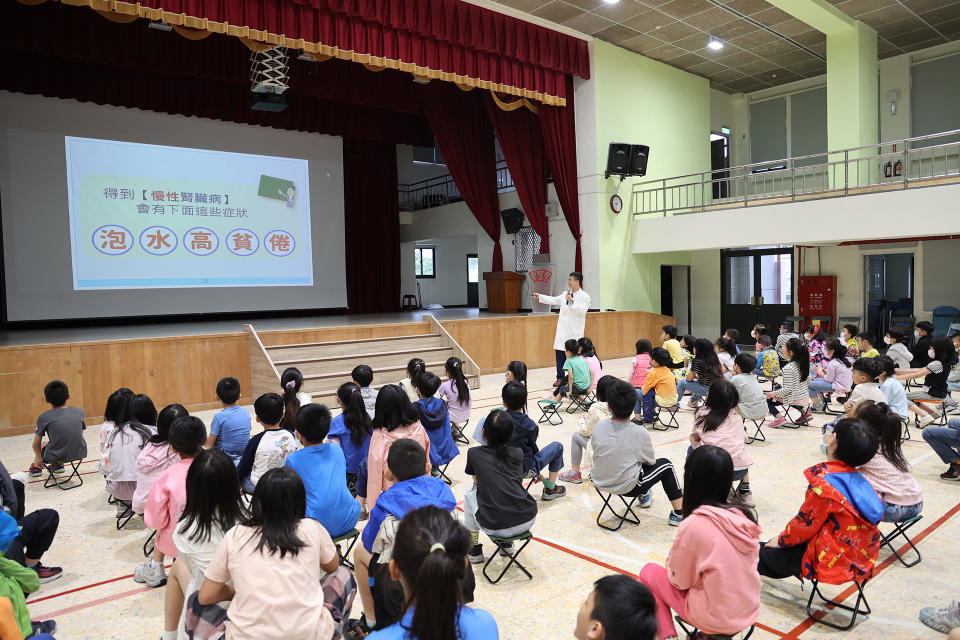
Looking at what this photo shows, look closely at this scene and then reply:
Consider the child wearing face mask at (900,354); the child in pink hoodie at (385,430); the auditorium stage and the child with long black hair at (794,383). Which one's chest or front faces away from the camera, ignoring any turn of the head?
the child in pink hoodie

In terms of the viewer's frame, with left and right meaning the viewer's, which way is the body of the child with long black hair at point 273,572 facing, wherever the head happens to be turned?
facing away from the viewer

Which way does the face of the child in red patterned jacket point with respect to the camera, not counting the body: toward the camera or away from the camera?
away from the camera

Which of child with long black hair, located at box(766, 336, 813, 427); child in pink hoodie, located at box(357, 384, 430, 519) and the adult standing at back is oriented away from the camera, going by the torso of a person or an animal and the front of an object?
the child in pink hoodie

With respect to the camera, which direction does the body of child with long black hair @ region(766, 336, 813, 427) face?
to the viewer's left

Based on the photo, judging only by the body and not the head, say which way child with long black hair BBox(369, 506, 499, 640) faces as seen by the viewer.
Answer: away from the camera

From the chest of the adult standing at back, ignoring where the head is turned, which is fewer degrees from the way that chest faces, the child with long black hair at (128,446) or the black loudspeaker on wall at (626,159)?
the child with long black hair

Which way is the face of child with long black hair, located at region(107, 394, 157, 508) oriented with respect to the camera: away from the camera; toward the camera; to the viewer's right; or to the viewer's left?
away from the camera

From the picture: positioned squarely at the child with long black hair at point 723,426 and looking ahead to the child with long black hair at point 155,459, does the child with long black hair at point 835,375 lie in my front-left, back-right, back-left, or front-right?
back-right

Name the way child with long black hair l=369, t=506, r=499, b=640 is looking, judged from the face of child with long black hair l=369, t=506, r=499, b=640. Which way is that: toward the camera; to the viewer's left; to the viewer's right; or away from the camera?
away from the camera

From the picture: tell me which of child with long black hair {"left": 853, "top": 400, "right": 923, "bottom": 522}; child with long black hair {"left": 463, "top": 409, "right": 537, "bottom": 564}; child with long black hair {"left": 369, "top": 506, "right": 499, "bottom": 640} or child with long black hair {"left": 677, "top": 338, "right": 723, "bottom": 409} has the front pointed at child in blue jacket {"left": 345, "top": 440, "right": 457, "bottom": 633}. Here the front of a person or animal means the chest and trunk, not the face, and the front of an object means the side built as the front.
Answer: child with long black hair {"left": 369, "top": 506, "right": 499, "bottom": 640}

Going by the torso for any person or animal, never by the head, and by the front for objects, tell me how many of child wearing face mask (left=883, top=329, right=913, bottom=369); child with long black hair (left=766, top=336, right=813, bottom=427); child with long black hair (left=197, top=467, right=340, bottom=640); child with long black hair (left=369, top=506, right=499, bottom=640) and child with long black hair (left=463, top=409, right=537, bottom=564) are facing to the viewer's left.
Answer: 2

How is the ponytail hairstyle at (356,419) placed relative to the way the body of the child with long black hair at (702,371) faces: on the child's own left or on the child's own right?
on the child's own left

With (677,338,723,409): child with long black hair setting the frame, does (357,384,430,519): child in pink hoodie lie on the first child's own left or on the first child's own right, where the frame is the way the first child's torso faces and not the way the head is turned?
on the first child's own left

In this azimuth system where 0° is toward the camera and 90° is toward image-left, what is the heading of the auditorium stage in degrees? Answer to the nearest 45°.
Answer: approximately 315°
